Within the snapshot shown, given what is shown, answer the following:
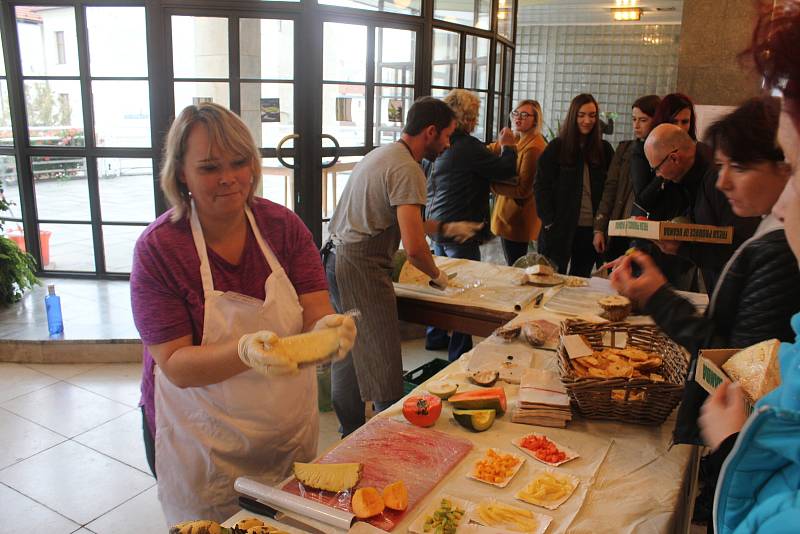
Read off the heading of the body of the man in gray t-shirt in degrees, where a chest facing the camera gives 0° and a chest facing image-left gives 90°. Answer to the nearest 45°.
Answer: approximately 270°

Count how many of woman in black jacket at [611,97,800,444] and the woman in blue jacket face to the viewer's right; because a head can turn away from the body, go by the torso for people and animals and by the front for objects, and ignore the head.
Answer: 0

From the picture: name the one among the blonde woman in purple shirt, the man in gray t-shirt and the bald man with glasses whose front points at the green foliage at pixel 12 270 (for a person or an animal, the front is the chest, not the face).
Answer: the bald man with glasses

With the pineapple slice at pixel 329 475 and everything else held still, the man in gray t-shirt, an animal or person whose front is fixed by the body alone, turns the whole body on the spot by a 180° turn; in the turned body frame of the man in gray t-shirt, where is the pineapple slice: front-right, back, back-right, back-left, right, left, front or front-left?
left

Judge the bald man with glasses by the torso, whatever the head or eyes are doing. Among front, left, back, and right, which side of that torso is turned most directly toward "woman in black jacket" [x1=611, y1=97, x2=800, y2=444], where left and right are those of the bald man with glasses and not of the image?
left

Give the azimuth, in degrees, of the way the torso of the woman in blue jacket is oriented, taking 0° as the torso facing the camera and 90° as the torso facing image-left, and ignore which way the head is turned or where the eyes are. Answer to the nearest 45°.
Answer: approximately 90°

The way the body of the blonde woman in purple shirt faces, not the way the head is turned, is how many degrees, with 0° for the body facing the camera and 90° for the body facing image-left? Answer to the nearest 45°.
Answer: approximately 315°

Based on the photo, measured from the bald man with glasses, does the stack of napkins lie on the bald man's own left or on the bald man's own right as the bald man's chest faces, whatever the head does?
on the bald man's own left

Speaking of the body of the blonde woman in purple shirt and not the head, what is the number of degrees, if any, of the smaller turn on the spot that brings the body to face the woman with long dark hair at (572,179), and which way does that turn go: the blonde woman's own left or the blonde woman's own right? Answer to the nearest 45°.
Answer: approximately 90° to the blonde woman's own left

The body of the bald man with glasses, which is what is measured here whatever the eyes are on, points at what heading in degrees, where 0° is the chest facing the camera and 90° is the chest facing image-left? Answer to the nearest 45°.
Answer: approximately 90°
